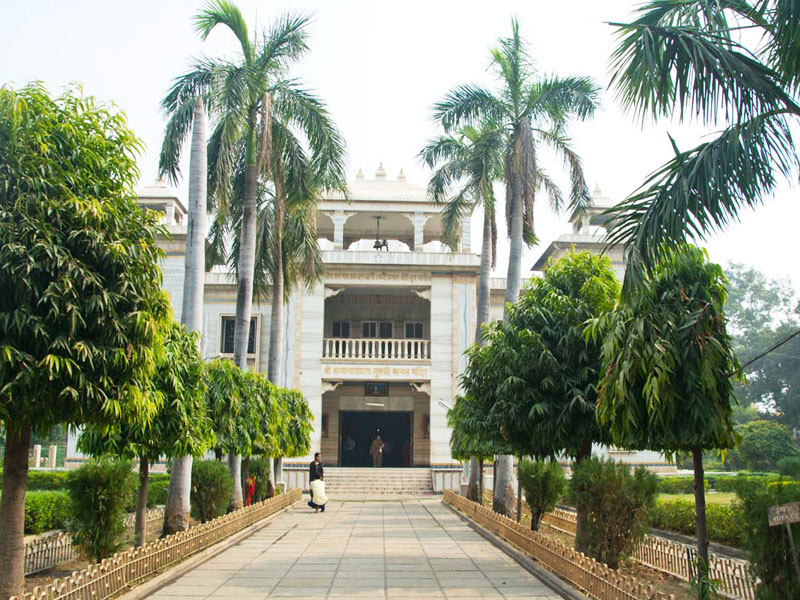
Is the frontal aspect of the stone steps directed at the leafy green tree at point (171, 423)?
yes

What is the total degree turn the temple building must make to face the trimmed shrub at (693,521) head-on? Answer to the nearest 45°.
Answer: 0° — it already faces it

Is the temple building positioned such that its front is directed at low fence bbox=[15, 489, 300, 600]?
yes

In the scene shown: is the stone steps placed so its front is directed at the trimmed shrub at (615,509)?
yes

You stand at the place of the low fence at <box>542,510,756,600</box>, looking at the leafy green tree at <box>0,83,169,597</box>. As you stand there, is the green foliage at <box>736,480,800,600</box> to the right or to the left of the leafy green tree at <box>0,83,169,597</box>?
left

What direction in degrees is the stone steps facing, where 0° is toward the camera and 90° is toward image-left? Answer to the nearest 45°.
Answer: approximately 0°
